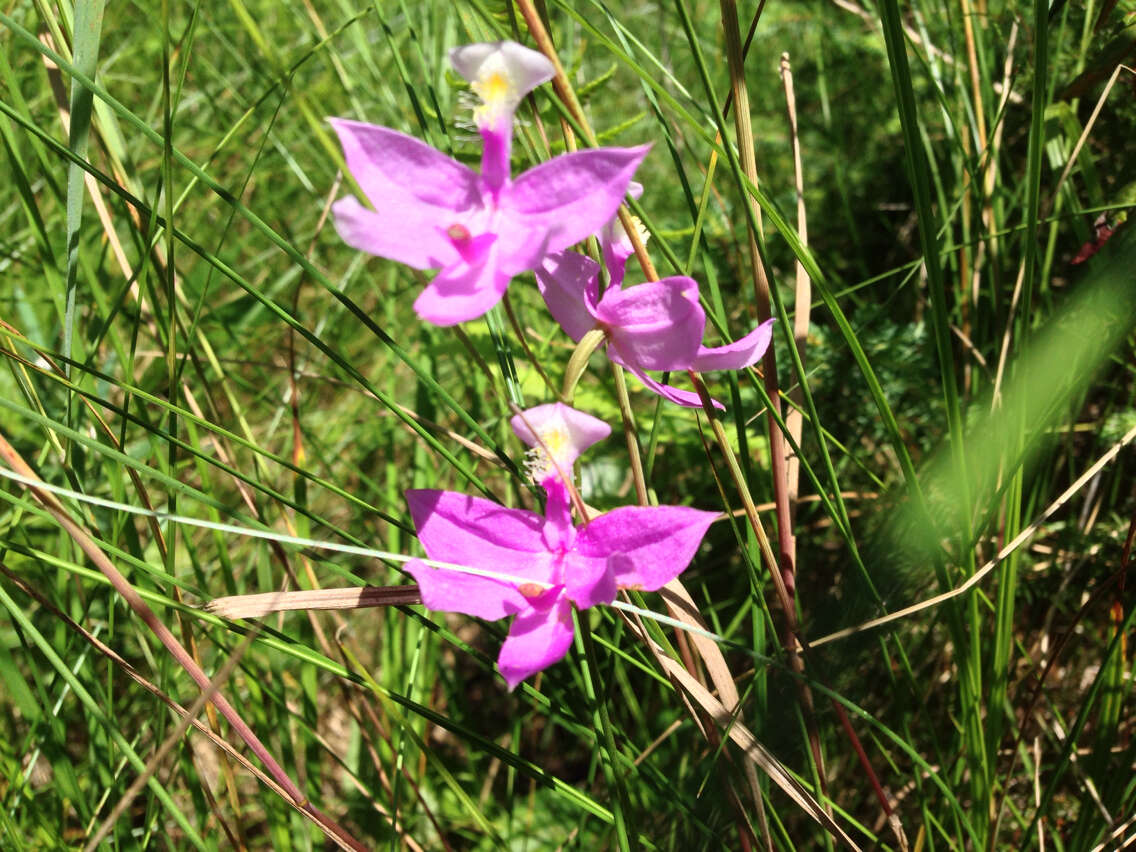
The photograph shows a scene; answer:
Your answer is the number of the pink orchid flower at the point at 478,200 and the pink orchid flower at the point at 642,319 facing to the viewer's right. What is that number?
1

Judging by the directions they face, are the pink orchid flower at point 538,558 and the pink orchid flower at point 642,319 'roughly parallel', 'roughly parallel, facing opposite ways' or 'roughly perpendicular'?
roughly perpendicular

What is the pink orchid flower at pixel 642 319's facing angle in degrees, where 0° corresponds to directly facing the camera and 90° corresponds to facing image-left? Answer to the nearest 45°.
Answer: approximately 270°

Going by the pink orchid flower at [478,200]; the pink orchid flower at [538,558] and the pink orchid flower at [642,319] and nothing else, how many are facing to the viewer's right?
1

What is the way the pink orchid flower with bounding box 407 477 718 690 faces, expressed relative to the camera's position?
facing the viewer

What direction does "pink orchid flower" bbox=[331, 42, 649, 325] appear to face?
toward the camera

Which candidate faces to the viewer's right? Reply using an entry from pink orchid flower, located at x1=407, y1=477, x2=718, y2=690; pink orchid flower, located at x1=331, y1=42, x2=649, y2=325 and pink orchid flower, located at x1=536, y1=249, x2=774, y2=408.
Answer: pink orchid flower, located at x1=536, y1=249, x2=774, y2=408

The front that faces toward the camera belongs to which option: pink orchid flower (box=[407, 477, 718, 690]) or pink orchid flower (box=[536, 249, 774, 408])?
pink orchid flower (box=[407, 477, 718, 690])

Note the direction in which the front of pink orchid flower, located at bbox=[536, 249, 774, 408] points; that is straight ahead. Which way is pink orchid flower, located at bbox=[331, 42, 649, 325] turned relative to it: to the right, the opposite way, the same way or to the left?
to the right

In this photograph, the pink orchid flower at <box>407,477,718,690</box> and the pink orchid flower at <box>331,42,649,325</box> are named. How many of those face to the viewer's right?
0
